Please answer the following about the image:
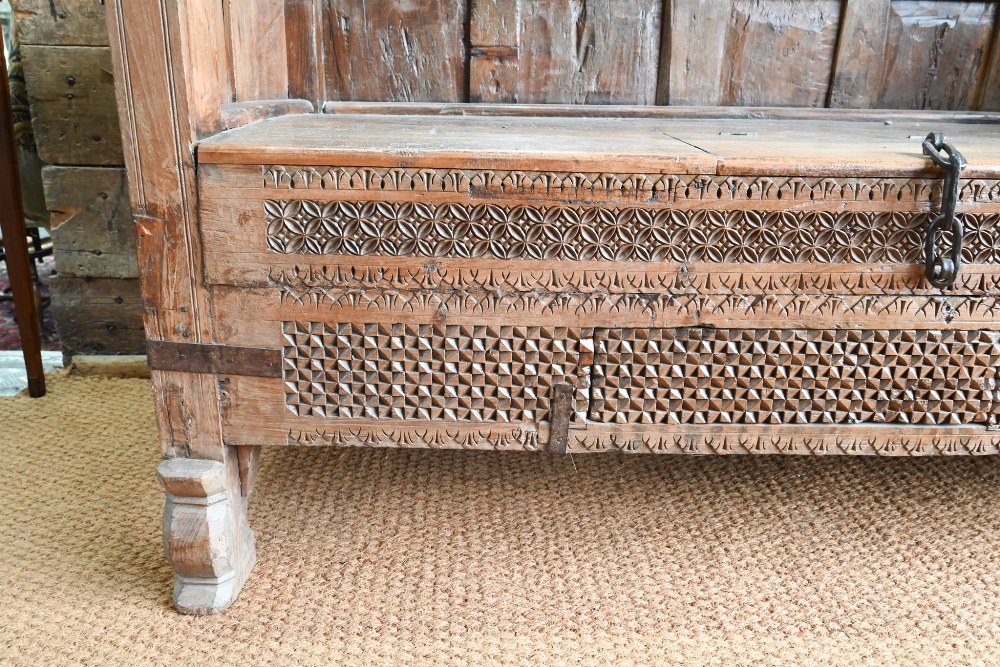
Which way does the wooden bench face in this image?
toward the camera
